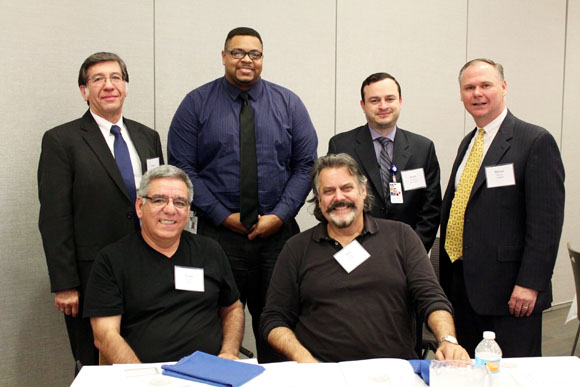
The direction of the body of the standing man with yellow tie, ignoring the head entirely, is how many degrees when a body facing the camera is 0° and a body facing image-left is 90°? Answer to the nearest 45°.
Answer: approximately 45°

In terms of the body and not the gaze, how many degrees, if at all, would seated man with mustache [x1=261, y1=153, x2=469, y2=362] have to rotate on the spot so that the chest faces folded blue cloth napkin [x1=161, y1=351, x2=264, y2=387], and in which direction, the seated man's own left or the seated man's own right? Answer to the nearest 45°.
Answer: approximately 45° to the seated man's own right

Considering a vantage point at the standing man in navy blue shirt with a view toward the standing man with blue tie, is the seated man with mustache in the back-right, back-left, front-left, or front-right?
back-left

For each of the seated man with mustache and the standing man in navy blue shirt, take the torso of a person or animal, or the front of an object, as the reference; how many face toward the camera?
2

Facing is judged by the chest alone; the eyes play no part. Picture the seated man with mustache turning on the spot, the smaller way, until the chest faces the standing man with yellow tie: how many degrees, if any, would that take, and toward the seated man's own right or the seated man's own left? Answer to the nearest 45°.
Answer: approximately 135° to the seated man's own left

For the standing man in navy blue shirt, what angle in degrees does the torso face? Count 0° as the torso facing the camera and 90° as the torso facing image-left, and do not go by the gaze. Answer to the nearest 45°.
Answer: approximately 0°

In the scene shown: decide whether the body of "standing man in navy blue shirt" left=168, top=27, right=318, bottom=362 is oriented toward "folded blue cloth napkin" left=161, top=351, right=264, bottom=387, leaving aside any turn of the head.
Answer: yes

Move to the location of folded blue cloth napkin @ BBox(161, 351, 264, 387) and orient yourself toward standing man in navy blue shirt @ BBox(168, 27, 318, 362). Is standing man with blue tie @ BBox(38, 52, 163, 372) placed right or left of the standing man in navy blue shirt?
left

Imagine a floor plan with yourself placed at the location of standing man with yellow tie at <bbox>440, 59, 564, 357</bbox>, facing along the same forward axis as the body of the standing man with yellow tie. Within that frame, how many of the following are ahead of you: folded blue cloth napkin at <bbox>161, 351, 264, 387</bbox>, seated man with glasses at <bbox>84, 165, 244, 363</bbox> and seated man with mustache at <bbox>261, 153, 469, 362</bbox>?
3
